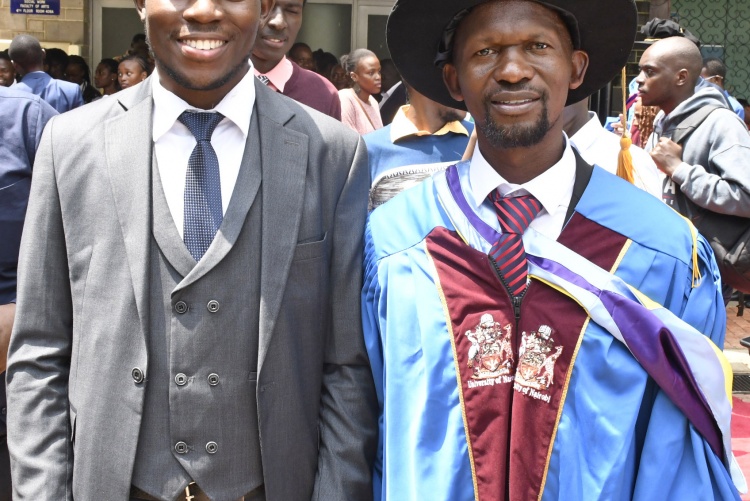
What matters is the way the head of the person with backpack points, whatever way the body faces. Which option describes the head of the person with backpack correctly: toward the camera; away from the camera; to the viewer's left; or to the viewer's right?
to the viewer's left

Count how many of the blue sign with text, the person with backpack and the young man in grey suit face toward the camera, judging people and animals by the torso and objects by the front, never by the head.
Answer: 2

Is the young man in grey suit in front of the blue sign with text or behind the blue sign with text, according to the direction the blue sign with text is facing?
in front

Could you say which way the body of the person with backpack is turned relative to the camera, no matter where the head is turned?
to the viewer's left

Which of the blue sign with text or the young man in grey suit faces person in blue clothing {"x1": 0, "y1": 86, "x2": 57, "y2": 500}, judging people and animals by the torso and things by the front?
the blue sign with text

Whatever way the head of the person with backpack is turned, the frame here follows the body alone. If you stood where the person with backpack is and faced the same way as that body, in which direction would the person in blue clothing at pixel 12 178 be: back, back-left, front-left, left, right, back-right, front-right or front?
front-left

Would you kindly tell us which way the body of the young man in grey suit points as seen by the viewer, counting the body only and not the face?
toward the camera

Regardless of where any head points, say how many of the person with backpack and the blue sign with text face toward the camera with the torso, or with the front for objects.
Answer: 1

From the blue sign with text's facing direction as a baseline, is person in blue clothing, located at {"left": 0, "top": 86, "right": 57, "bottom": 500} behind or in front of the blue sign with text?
in front

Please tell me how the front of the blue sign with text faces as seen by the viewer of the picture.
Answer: facing the viewer
